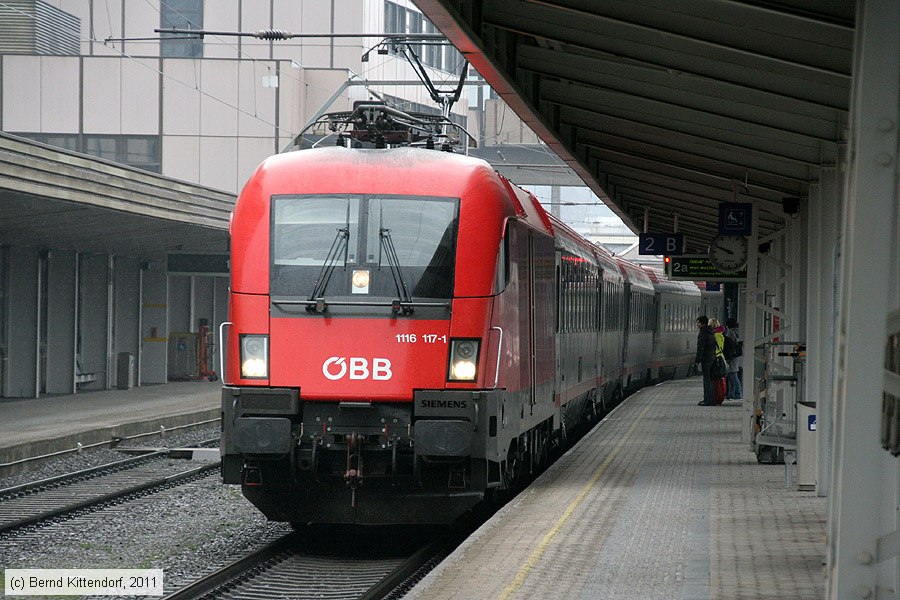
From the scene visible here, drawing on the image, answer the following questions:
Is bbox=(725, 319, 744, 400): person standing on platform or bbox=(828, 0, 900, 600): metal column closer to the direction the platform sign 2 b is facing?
the metal column

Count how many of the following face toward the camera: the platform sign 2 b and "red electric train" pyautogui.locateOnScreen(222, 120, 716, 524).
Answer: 2

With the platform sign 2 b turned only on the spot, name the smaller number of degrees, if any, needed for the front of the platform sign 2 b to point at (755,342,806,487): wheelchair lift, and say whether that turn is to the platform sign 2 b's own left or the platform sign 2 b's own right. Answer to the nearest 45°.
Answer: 0° — it already faces it

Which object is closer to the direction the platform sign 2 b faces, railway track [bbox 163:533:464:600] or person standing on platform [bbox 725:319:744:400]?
the railway track

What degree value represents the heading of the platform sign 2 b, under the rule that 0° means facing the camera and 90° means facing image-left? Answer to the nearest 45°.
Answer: approximately 0°

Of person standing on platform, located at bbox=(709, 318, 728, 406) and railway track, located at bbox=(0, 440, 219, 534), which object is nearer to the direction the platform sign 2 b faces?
the railway track

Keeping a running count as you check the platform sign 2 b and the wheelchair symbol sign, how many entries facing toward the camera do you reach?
2

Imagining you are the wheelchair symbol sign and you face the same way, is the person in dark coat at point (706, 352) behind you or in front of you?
behind

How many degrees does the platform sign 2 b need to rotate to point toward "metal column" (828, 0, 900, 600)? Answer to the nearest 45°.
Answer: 0° — it already faces it
